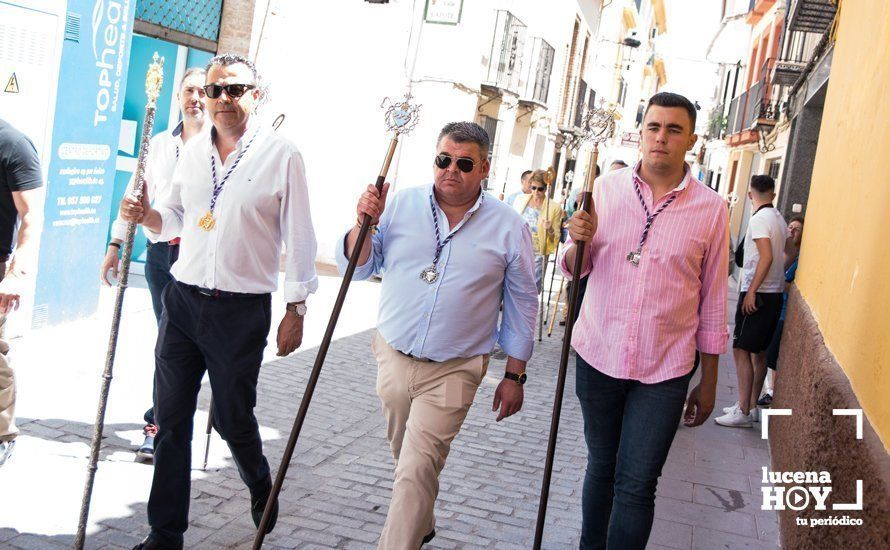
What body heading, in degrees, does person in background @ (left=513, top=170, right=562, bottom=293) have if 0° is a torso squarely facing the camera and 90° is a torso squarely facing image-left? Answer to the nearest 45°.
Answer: approximately 0°

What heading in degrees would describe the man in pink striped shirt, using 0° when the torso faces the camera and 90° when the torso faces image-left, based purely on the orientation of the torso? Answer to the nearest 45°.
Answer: approximately 0°

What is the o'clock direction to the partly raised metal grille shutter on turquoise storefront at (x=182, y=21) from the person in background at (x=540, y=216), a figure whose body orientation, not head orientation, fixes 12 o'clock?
The partly raised metal grille shutter on turquoise storefront is roughly at 3 o'clock from the person in background.

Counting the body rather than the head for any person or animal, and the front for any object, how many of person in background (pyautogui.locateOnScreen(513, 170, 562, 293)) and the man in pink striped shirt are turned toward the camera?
2

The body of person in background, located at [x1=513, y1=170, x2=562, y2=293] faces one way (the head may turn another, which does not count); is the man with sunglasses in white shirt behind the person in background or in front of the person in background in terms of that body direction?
in front

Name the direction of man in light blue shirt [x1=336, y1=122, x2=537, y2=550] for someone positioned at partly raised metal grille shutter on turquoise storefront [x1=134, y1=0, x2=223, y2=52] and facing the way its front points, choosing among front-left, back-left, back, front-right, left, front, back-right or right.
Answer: front-right

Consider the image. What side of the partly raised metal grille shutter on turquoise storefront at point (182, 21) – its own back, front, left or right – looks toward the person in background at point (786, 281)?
front

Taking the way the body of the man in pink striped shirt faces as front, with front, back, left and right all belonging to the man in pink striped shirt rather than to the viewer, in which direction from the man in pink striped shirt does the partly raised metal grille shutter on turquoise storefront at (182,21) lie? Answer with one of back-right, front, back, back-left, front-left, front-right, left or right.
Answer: back-right

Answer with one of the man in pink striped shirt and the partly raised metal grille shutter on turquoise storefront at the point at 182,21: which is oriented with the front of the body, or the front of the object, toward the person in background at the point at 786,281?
the partly raised metal grille shutter on turquoise storefront

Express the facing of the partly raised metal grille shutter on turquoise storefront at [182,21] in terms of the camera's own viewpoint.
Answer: facing the viewer and to the right of the viewer

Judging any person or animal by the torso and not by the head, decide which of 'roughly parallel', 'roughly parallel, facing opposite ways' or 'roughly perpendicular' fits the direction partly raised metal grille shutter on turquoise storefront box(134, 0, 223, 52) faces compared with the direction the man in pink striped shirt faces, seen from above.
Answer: roughly perpendicular
